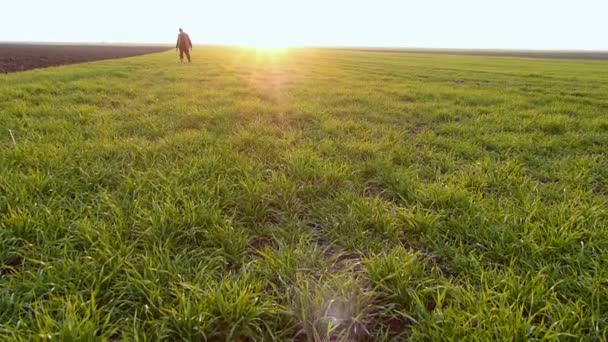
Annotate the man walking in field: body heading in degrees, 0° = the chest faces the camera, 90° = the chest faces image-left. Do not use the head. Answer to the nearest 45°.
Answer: approximately 180°
